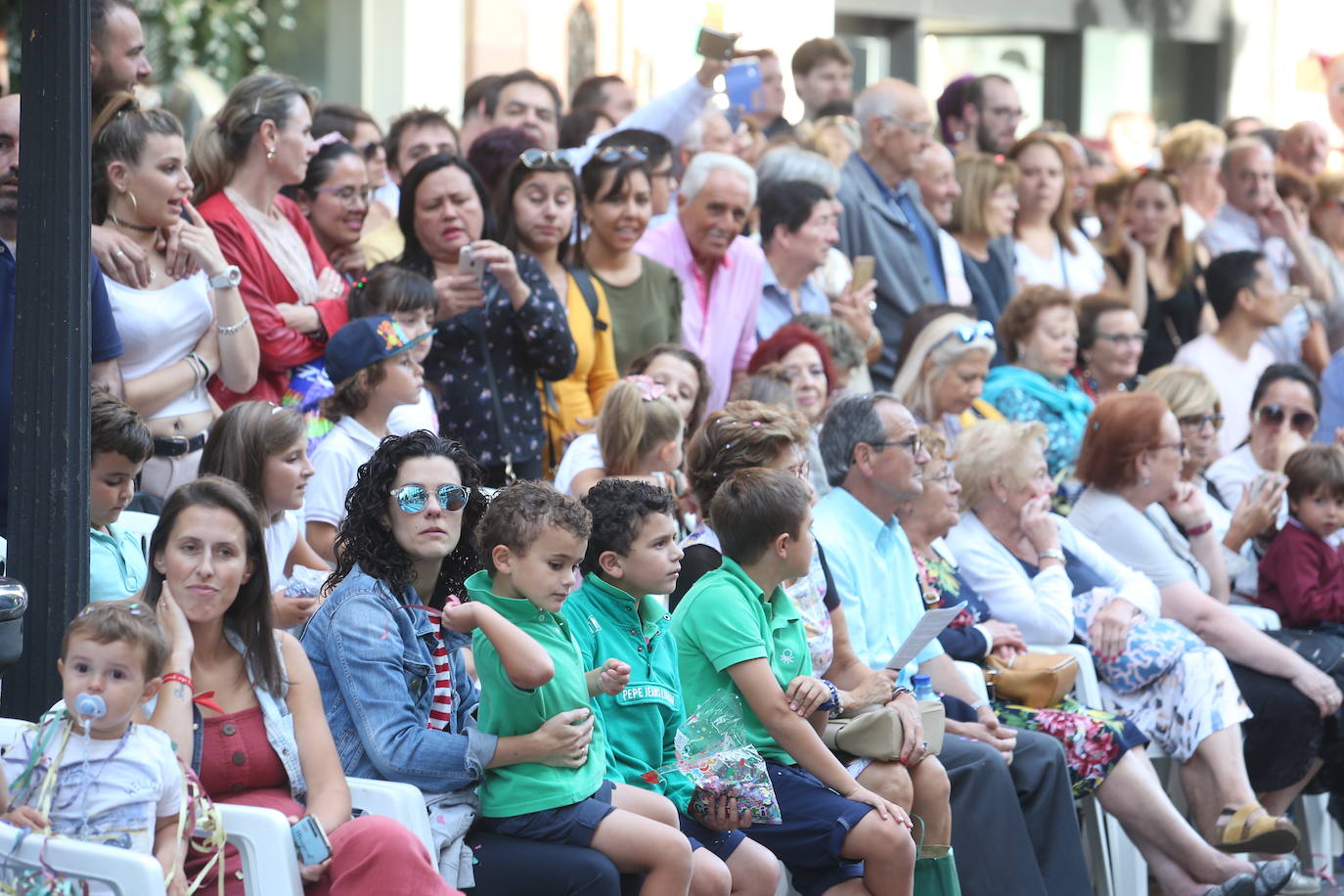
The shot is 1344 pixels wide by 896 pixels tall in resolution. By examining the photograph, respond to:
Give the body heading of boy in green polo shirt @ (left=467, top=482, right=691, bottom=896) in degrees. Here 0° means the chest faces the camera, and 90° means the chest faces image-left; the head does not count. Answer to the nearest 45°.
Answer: approximately 315°

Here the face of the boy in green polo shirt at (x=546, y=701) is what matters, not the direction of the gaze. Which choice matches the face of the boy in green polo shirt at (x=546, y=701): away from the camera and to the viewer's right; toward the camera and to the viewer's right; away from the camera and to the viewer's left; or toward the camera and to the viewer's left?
toward the camera and to the viewer's right

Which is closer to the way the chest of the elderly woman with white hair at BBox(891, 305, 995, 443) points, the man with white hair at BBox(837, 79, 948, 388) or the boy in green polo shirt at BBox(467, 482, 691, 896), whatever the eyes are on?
the boy in green polo shirt

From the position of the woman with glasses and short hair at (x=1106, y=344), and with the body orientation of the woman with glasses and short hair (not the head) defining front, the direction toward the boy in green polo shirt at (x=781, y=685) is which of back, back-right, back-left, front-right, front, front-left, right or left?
front-right

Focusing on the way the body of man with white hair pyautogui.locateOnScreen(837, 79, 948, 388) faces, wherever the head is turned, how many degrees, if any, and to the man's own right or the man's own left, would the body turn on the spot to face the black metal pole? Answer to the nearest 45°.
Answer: approximately 45° to the man's own right

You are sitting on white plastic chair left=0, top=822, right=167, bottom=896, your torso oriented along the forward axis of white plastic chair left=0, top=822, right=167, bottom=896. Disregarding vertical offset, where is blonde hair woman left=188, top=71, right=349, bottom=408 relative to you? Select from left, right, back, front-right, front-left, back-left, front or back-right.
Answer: back-left

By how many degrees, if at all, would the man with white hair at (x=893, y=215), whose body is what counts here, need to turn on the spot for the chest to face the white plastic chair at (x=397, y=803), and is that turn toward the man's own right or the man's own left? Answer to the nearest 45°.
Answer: approximately 45° to the man's own right
